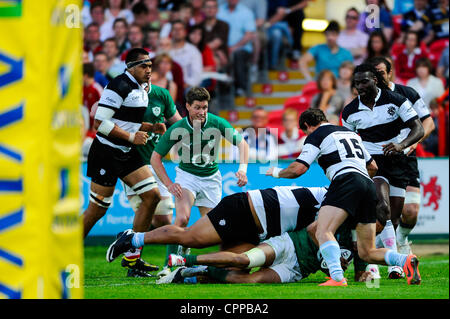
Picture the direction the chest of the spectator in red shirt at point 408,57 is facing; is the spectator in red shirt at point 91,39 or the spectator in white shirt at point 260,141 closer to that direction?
the spectator in white shirt

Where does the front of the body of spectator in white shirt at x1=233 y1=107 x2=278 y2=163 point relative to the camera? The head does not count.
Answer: toward the camera

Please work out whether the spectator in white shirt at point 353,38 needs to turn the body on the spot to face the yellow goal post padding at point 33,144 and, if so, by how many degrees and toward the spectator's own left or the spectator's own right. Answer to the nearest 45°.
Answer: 0° — they already face it

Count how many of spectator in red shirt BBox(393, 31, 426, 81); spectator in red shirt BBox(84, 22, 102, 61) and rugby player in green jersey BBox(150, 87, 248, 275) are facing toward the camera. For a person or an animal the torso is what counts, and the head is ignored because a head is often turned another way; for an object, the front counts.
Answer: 3

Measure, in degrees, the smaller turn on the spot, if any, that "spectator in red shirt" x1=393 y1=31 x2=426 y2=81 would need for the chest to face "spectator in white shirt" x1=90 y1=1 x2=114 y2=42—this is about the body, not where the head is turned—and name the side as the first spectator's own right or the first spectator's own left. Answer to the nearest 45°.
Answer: approximately 90° to the first spectator's own right

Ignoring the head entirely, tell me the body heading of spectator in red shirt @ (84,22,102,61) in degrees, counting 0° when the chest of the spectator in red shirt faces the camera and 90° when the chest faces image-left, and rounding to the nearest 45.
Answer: approximately 0°

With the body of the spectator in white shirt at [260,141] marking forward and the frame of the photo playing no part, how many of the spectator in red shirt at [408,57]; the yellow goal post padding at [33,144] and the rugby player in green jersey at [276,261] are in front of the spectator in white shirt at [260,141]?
2

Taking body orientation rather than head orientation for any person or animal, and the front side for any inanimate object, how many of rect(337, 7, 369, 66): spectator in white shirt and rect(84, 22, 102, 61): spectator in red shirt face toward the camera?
2

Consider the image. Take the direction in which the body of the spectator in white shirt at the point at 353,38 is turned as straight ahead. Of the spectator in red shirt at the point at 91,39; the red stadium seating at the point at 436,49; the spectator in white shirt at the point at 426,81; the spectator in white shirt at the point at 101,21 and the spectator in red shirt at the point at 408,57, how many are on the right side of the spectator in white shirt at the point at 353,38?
2

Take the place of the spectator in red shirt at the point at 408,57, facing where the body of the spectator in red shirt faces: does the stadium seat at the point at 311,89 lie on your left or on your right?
on your right
